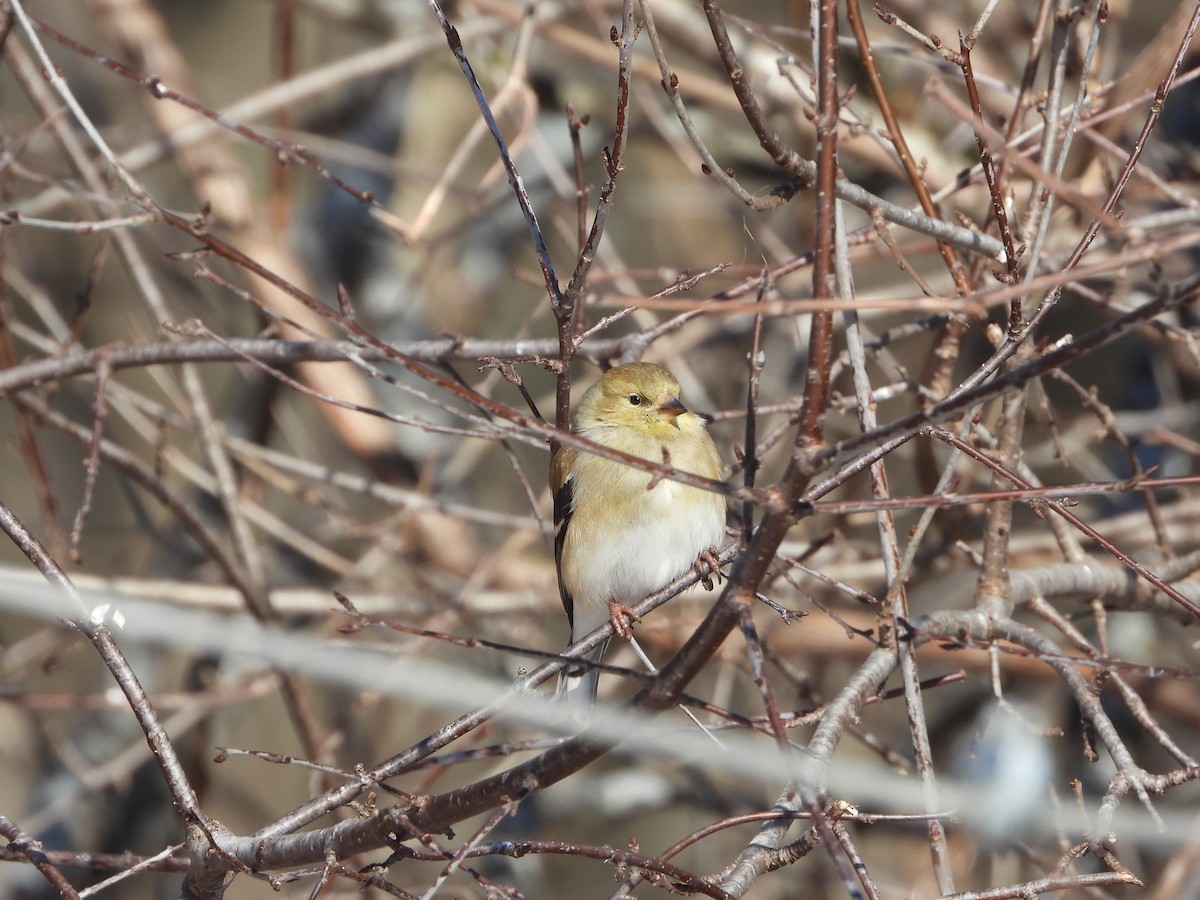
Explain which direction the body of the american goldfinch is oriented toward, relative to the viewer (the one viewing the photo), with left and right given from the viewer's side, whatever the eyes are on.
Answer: facing the viewer and to the right of the viewer
